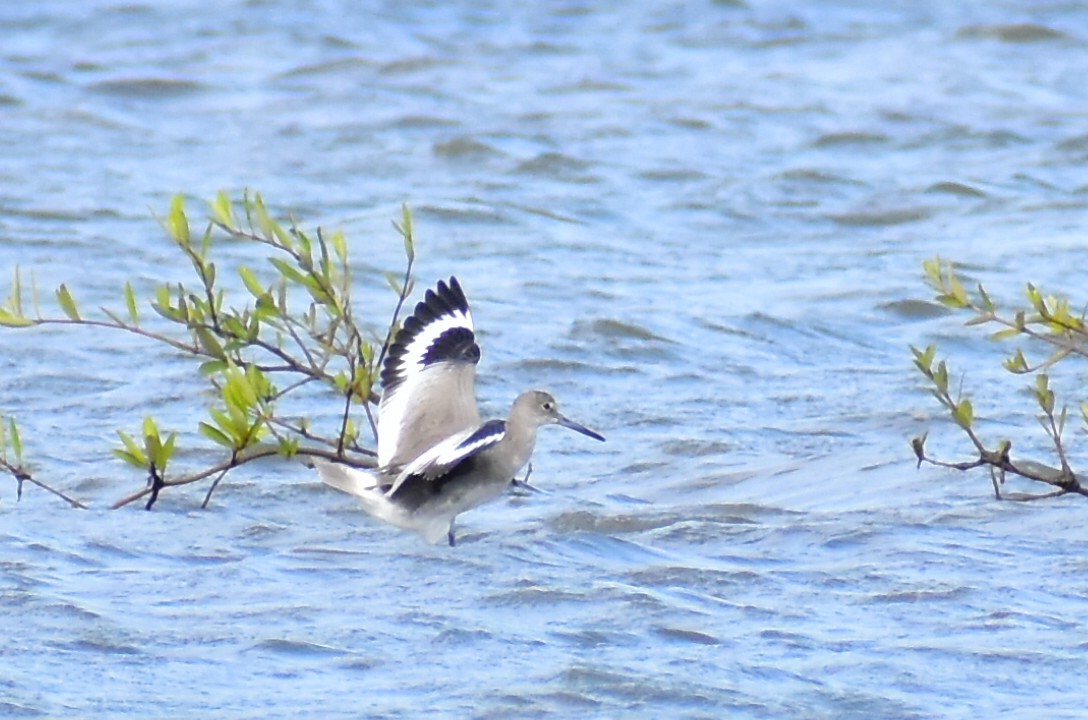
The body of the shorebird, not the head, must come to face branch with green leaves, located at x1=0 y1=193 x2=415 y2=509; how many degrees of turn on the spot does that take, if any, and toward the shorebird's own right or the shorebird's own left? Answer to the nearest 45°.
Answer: approximately 135° to the shorebird's own right

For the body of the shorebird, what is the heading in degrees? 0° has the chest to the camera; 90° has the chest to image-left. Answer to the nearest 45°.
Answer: approximately 270°
